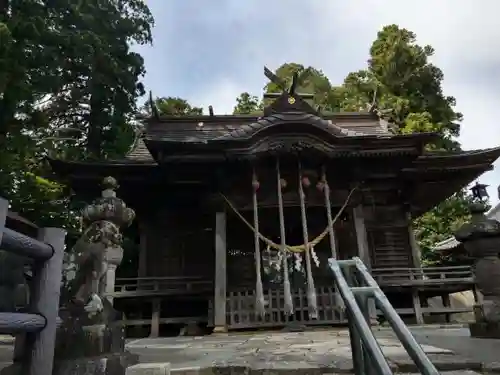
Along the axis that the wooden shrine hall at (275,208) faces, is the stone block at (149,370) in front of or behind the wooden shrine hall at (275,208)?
in front

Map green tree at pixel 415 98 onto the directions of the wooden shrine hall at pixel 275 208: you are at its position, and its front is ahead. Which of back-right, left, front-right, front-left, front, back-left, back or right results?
back-left

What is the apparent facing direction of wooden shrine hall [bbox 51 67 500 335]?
toward the camera

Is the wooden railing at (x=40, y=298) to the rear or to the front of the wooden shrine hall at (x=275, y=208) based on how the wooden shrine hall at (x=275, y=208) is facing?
to the front

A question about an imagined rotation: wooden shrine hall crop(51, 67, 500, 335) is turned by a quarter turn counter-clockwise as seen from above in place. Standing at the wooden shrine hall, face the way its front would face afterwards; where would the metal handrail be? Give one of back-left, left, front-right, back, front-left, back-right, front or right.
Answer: right

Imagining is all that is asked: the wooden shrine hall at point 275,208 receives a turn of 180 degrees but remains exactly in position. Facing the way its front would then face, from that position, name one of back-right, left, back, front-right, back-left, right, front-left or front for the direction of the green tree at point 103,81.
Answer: front-left

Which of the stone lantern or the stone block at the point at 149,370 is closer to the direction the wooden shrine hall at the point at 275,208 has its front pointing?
the stone block

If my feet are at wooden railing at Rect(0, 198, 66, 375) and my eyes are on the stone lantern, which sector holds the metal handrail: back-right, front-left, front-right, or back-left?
front-right

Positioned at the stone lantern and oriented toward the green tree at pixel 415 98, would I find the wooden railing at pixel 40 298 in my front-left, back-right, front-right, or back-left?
back-left

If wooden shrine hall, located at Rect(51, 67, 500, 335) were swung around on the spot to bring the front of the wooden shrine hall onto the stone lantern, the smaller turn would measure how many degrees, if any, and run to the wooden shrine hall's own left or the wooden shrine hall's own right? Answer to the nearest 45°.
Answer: approximately 45° to the wooden shrine hall's own left
